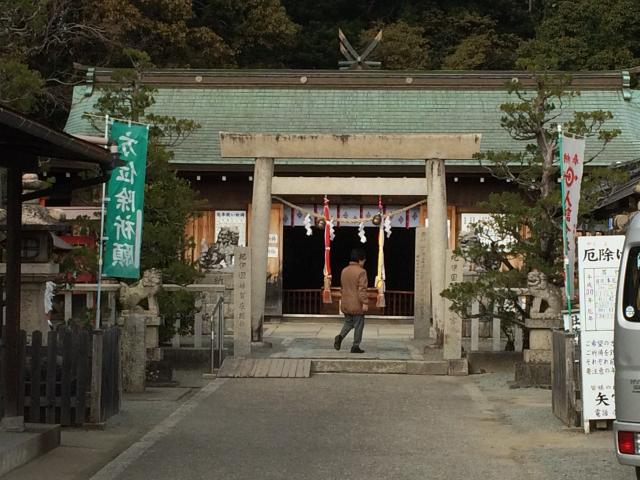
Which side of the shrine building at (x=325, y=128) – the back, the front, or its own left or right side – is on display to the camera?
front

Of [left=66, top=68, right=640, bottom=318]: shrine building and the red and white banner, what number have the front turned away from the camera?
0

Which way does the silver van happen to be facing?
away from the camera

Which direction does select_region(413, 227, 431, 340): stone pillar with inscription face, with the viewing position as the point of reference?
facing the viewer

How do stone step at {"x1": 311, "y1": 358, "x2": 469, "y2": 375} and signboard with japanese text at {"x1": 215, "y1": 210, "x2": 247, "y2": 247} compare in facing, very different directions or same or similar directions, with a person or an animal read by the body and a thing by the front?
same or similar directions

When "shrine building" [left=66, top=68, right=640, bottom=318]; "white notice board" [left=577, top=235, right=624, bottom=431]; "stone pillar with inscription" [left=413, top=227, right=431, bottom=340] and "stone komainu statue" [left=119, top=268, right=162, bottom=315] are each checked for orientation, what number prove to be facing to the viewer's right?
1

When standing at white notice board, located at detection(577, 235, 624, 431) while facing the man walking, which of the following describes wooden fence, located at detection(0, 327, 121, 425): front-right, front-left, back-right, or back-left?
front-left

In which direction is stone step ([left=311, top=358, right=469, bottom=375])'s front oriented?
toward the camera

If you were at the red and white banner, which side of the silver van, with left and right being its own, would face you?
front

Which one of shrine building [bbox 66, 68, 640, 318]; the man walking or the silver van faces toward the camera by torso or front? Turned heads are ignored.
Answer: the shrine building

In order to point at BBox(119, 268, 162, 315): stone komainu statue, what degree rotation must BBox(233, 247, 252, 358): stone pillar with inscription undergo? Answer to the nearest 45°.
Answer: approximately 45° to its right

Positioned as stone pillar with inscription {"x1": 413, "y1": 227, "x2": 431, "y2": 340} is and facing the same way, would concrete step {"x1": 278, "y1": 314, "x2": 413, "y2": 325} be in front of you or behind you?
behind

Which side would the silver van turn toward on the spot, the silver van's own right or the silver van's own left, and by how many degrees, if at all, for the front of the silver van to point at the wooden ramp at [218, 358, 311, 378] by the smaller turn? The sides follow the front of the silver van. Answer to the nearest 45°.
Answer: approximately 45° to the silver van's own left

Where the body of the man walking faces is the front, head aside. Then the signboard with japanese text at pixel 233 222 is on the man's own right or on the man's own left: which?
on the man's own left

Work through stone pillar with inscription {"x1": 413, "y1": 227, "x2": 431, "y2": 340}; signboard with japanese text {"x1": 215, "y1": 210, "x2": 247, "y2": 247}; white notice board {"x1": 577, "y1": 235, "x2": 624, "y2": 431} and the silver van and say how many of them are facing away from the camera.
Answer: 1
